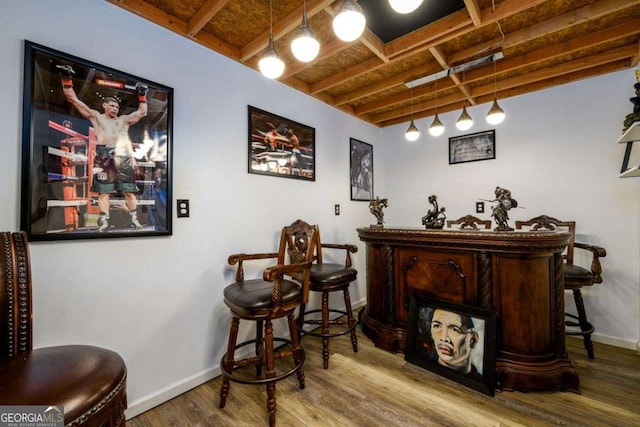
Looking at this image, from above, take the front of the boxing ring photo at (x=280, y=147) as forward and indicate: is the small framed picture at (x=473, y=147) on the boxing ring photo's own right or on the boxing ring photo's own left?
on the boxing ring photo's own left

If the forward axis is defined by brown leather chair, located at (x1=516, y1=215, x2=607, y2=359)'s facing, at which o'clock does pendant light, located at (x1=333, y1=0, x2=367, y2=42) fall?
The pendant light is roughly at 2 o'clock from the brown leather chair.

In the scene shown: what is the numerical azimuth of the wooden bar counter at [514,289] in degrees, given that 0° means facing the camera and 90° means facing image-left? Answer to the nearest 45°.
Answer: approximately 45°

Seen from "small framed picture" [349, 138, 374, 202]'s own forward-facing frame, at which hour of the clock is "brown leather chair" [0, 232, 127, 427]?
The brown leather chair is roughly at 2 o'clock from the small framed picture.
